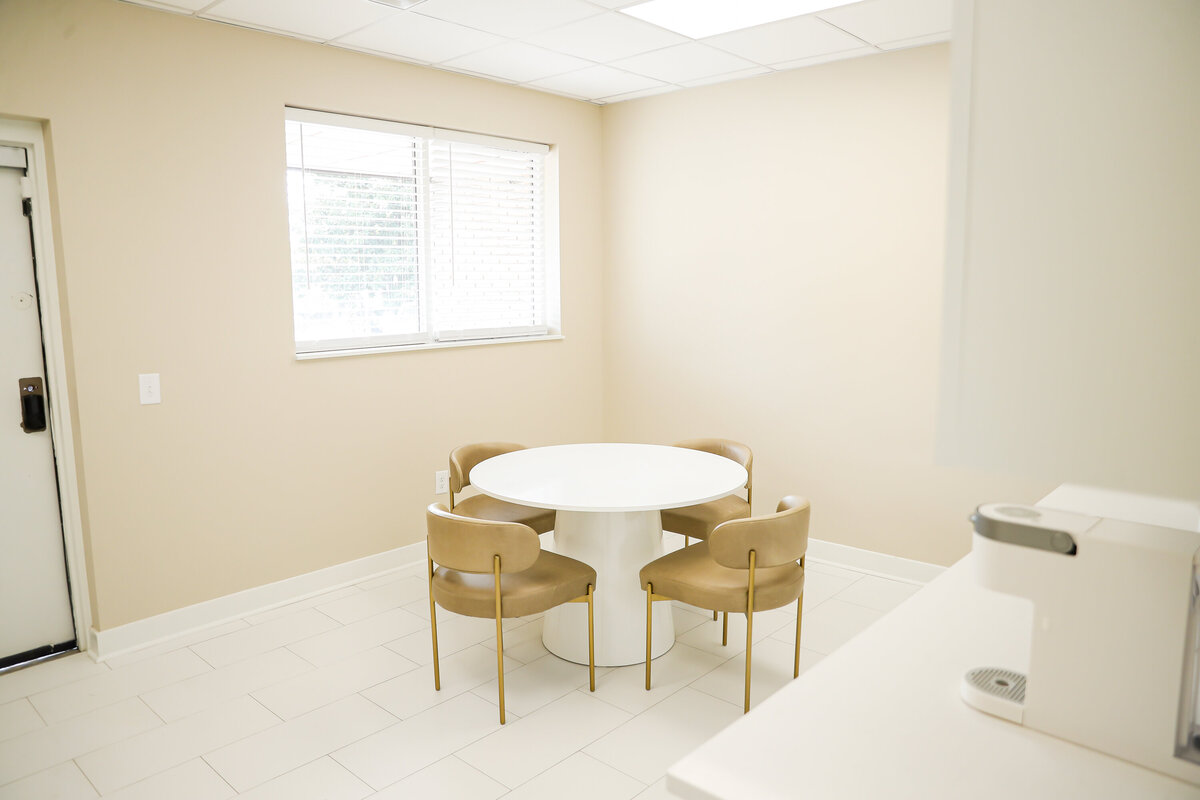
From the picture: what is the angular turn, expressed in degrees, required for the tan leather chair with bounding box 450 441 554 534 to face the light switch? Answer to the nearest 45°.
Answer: approximately 135° to its right

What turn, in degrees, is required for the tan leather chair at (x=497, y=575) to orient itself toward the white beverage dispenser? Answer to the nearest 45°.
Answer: approximately 90° to its right

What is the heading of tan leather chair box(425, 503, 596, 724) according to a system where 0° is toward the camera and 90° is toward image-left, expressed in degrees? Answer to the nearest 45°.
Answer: approximately 225°

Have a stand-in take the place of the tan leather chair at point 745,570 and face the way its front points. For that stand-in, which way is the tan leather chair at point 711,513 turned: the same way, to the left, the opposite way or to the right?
to the left

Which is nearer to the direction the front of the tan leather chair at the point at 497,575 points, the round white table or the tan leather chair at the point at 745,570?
the round white table

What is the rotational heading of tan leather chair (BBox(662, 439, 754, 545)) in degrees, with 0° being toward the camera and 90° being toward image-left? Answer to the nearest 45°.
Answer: approximately 45°

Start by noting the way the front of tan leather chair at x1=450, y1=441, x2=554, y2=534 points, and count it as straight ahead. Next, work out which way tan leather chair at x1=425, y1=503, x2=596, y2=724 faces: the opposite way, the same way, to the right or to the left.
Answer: to the left

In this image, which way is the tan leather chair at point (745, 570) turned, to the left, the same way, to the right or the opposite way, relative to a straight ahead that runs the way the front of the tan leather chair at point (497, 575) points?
to the left

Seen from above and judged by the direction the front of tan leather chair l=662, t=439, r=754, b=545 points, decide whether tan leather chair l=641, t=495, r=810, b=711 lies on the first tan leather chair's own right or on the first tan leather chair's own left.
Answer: on the first tan leather chair's own left

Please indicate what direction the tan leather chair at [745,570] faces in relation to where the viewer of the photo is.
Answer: facing away from the viewer and to the left of the viewer
